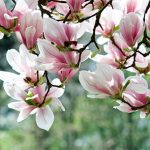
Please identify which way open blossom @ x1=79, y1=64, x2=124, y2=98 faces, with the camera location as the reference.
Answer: facing to the left of the viewer
